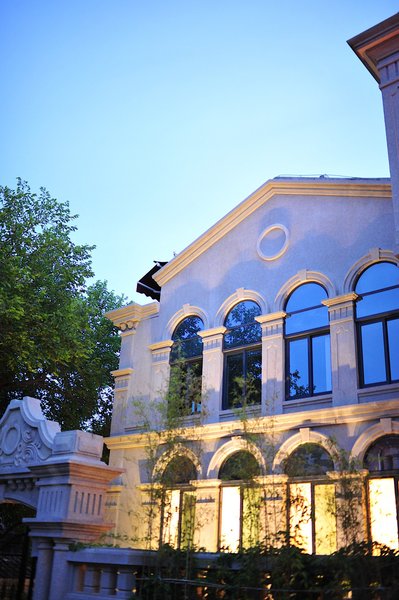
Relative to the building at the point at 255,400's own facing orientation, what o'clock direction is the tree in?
The tree is roughly at 3 o'clock from the building.

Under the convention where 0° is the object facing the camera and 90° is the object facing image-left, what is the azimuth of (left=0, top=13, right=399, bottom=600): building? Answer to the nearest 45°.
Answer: approximately 45°
